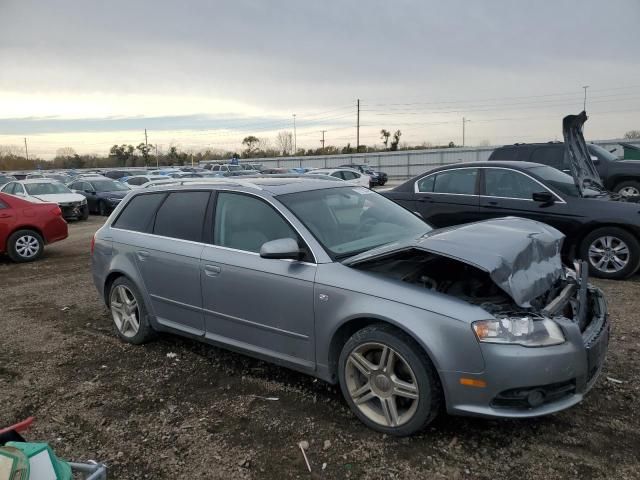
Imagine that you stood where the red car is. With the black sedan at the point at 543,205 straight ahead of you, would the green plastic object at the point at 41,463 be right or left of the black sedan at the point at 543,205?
right

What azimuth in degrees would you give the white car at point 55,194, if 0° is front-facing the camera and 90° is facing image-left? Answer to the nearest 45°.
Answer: approximately 315°

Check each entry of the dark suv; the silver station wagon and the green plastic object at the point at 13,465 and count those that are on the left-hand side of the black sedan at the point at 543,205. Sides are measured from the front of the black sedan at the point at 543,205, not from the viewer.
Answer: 1

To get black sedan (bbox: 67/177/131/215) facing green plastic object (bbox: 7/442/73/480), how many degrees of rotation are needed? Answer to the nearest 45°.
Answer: approximately 45° to its right

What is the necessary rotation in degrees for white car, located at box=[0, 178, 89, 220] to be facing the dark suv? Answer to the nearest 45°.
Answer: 0° — it already faces it

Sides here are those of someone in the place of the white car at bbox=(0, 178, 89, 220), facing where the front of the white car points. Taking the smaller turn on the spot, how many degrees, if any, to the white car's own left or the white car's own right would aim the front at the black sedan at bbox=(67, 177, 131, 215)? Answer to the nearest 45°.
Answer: approximately 90° to the white car's own left

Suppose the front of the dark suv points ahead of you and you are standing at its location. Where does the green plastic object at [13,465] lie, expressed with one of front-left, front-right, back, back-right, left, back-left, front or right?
right

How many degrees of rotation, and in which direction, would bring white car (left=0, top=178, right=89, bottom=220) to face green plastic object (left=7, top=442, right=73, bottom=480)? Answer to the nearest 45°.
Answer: approximately 45° to its right

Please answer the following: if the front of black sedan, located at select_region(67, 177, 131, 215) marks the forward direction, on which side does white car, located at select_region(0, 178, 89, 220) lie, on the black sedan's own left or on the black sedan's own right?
on the black sedan's own right

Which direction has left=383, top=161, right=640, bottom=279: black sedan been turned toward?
to the viewer's right

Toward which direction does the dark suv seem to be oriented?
to the viewer's right

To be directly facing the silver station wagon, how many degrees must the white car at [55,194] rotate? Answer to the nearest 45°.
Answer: approximately 45° to its right

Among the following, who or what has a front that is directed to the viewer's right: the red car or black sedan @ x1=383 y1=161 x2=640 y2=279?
the black sedan

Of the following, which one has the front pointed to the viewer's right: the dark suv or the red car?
the dark suv
